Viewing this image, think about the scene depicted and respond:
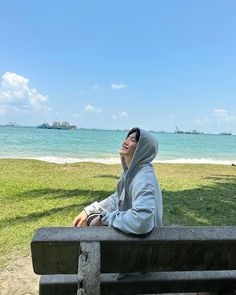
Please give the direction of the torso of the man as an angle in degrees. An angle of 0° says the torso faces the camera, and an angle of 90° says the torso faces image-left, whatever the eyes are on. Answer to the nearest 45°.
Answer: approximately 90°
